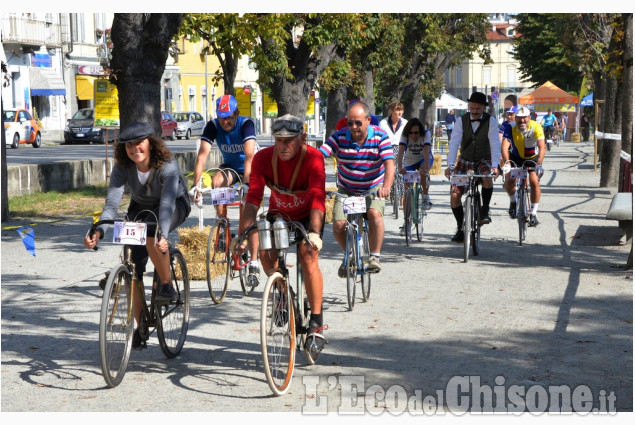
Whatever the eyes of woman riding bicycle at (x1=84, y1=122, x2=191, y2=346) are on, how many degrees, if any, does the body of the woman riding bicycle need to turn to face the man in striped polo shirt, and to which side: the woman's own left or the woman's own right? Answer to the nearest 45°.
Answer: approximately 180°

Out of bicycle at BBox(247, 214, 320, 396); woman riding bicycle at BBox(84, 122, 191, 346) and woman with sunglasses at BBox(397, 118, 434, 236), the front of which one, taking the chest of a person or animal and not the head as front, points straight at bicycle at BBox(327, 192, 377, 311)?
the woman with sunglasses

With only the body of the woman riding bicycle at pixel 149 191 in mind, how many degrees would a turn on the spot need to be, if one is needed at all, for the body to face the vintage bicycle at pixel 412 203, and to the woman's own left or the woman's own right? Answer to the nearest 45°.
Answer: approximately 180°

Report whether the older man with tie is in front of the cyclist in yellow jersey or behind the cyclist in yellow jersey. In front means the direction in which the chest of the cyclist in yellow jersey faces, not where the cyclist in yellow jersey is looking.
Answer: in front

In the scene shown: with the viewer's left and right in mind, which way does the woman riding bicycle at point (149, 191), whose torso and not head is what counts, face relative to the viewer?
facing the viewer and to the left of the viewer

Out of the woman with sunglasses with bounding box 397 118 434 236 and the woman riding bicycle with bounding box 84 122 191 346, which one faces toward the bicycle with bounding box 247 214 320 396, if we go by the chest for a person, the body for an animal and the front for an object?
the woman with sunglasses

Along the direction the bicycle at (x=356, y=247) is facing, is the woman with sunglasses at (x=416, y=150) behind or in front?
behind

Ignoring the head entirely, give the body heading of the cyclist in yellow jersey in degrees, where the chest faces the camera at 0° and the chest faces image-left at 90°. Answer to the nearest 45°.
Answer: approximately 0°

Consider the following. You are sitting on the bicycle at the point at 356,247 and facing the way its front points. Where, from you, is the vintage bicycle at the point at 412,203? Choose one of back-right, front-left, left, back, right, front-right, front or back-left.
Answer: back

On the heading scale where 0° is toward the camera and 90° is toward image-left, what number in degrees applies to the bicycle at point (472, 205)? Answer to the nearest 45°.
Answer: approximately 0°

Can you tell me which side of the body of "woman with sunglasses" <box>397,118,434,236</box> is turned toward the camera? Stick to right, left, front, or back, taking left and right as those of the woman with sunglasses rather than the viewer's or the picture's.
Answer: front

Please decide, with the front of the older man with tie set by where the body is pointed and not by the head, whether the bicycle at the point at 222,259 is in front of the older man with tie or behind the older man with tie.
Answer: in front
